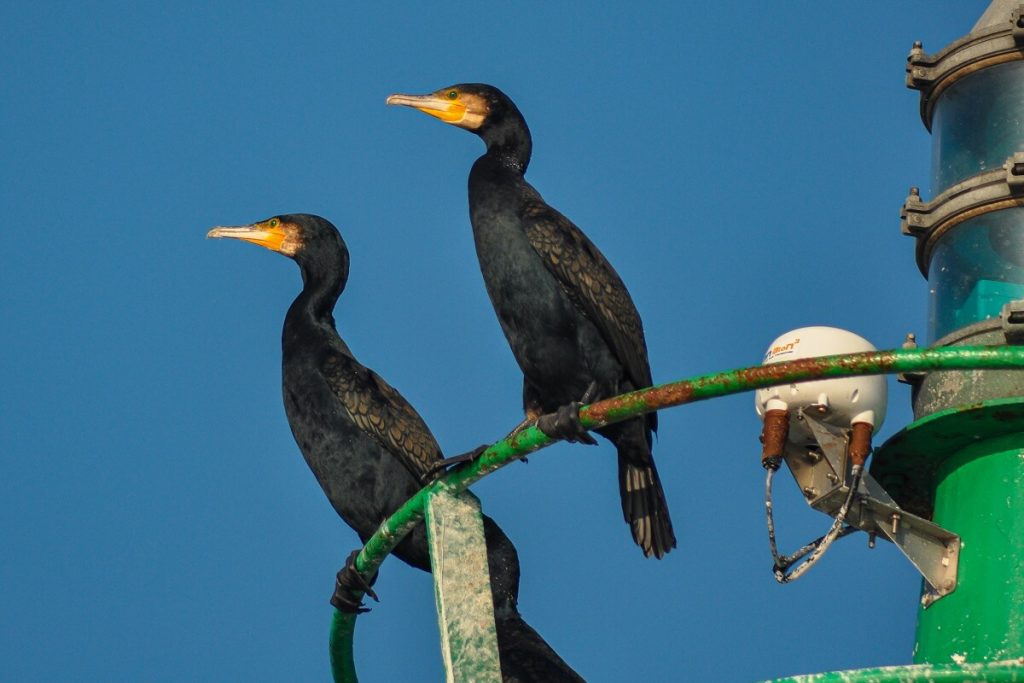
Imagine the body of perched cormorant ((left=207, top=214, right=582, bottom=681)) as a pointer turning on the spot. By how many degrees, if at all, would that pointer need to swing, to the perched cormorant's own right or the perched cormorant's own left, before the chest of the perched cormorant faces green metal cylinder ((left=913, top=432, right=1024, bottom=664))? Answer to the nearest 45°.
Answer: approximately 135° to the perched cormorant's own left

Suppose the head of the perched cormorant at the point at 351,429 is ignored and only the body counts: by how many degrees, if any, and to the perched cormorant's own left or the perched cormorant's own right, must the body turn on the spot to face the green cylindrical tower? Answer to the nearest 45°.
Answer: approximately 135° to the perched cormorant's own left

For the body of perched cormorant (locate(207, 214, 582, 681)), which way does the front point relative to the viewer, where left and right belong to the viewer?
facing to the left of the viewer

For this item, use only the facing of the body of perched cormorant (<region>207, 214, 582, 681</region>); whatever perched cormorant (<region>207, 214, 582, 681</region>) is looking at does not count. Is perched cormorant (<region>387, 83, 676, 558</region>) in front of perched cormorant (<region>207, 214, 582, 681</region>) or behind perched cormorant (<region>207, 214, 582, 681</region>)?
behind
